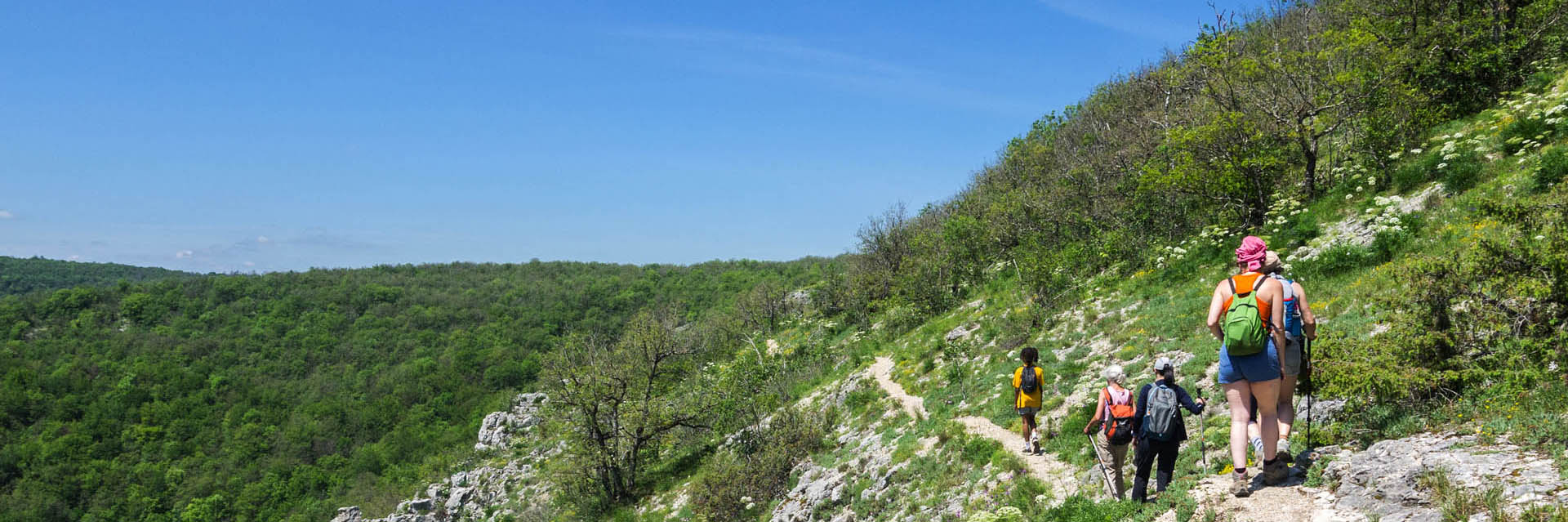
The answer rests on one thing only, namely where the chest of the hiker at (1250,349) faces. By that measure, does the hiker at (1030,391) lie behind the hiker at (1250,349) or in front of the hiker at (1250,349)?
in front

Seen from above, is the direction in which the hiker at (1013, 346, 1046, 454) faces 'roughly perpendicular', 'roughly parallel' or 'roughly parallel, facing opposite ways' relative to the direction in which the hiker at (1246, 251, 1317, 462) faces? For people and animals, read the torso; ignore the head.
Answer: roughly parallel

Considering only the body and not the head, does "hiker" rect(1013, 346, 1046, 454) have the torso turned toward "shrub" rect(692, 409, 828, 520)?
no

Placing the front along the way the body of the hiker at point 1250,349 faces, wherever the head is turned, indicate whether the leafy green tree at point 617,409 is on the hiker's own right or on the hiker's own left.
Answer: on the hiker's own left

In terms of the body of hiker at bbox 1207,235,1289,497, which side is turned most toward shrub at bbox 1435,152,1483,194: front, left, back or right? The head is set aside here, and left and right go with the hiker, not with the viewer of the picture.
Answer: front

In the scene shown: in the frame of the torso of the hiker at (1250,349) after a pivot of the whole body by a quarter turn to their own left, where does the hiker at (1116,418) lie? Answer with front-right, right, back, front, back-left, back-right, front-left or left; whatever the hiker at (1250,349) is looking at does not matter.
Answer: front-right

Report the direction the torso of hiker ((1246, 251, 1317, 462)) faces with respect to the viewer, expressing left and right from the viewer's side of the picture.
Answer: facing away from the viewer

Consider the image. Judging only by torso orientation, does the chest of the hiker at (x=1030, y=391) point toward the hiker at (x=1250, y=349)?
no

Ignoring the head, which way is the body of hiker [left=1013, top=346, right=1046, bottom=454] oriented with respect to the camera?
away from the camera

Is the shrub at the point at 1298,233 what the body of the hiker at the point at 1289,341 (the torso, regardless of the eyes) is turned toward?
yes

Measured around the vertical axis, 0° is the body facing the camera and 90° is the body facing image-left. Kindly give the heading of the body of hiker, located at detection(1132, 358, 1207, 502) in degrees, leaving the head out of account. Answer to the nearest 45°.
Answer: approximately 180°

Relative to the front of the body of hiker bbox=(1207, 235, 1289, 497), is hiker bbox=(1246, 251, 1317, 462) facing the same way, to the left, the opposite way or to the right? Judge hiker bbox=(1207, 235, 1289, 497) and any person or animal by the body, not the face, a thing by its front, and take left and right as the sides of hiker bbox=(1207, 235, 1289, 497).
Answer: the same way

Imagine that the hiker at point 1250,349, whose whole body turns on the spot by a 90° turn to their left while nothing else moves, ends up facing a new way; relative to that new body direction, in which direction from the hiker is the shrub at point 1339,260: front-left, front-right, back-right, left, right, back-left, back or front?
right

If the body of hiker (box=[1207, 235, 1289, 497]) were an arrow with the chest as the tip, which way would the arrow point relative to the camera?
away from the camera

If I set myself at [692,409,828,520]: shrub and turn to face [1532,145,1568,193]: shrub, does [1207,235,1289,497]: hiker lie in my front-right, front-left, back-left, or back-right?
front-right

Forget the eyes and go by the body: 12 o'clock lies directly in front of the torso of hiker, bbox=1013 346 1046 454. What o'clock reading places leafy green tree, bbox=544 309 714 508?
The leafy green tree is roughly at 10 o'clock from the hiker.

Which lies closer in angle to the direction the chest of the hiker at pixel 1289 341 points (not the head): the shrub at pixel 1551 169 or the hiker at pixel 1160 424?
the shrub
